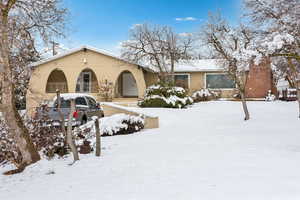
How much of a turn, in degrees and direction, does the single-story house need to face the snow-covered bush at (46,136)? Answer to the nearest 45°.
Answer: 0° — it already faces it

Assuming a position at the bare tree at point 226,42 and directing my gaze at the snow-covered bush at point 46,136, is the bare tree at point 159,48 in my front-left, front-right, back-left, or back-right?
back-right

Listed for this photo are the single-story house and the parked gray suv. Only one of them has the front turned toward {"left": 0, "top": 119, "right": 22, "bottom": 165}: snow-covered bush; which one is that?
the single-story house

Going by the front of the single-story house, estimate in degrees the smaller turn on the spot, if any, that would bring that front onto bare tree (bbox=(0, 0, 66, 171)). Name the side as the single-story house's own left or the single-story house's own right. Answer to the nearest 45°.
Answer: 0° — it already faces it

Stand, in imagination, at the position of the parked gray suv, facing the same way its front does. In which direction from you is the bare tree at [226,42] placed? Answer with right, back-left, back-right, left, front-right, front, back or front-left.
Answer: front-right

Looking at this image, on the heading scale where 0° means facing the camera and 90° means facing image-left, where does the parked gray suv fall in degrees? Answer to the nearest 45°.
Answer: approximately 225°

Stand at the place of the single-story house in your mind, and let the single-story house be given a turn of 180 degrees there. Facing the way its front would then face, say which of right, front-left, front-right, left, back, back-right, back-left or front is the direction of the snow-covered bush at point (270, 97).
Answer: right

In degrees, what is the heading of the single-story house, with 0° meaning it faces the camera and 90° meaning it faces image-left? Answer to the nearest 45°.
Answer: approximately 0°

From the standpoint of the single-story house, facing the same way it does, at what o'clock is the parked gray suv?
The parked gray suv is roughly at 12 o'clock from the single-story house.

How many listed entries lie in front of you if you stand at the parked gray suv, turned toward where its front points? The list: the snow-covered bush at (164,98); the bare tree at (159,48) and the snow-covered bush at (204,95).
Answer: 3

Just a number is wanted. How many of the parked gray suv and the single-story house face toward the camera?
1
